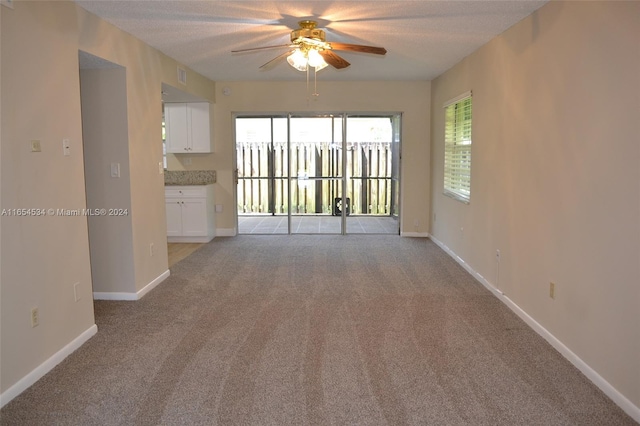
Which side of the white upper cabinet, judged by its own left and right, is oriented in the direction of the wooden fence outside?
left

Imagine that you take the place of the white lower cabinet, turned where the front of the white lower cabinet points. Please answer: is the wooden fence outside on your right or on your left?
on your left

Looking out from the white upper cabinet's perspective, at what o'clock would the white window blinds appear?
The white window blinds is roughly at 10 o'clock from the white upper cabinet.

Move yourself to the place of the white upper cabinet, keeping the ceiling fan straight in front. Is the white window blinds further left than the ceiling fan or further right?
left

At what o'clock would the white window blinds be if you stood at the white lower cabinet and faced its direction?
The white window blinds is roughly at 10 o'clock from the white lower cabinet.

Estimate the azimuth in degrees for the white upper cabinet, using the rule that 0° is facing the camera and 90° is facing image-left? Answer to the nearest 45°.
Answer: approximately 0°

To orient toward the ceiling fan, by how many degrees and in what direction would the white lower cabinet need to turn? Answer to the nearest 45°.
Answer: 0° — it already faces it
